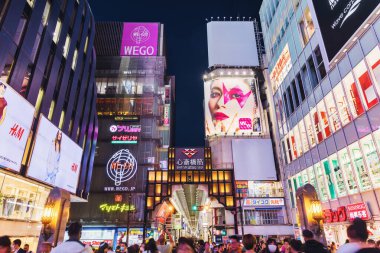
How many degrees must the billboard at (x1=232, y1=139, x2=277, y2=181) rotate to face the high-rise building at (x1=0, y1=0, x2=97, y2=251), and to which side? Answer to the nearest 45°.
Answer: approximately 45° to its right

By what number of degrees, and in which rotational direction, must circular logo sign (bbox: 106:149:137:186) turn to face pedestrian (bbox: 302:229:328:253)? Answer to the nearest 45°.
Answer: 0° — it already faces them

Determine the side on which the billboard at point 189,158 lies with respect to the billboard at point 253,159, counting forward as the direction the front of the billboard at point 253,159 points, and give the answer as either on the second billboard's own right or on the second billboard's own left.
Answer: on the second billboard's own right

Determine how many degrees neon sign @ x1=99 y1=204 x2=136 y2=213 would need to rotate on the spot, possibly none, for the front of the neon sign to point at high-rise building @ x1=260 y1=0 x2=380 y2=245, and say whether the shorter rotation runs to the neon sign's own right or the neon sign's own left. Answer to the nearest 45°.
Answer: approximately 45° to the neon sign's own left

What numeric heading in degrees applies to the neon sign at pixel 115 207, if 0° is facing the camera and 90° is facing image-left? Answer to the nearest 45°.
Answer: approximately 0°

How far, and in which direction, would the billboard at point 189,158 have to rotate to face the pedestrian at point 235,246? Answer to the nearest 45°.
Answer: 0° — it already faces them

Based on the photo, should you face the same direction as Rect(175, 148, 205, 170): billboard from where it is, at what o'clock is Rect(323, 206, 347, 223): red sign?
The red sign is roughly at 11 o'clock from the billboard.

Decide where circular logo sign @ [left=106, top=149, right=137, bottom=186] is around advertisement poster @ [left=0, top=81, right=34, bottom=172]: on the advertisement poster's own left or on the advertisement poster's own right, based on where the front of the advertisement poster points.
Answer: on the advertisement poster's own left

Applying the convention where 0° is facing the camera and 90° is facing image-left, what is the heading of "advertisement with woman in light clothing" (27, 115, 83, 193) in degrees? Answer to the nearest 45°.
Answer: approximately 315°

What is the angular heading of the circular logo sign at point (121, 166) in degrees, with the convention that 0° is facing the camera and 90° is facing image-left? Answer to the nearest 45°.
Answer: approximately 0°

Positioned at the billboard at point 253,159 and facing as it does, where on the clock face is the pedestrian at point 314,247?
The pedestrian is roughly at 12 o'clock from the billboard.
